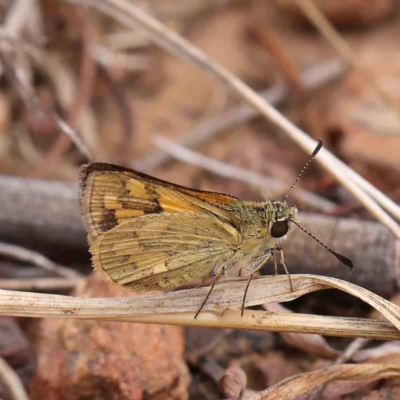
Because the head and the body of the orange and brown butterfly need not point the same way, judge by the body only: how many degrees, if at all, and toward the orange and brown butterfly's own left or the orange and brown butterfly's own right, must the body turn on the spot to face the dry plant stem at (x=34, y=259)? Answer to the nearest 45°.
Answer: approximately 135° to the orange and brown butterfly's own left

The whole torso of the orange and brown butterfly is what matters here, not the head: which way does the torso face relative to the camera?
to the viewer's right

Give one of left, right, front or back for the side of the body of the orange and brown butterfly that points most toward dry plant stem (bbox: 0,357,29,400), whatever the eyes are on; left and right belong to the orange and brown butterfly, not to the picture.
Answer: back

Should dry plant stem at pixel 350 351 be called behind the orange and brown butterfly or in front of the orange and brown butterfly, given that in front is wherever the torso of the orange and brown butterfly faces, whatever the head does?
in front
